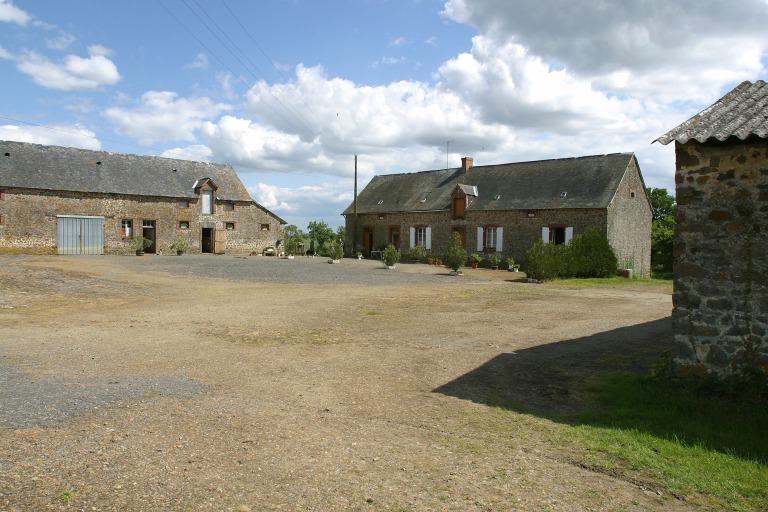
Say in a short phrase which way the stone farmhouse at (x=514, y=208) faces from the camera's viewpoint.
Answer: facing the viewer and to the left of the viewer

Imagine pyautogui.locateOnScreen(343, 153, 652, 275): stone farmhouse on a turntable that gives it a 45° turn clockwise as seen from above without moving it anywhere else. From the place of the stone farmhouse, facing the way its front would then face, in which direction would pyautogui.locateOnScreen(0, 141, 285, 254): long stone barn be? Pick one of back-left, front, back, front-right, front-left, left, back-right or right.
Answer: front

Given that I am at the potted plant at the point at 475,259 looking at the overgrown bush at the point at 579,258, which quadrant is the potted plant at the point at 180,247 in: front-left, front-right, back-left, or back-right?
back-right

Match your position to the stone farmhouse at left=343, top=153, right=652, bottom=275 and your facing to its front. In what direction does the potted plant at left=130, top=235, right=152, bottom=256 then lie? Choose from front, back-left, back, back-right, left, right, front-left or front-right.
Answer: front-right

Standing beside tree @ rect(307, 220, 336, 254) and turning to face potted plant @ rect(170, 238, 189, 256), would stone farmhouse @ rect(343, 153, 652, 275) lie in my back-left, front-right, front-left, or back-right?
back-left

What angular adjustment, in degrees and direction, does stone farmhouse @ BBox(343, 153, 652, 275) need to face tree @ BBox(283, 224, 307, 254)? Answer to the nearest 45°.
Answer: approximately 45° to its right

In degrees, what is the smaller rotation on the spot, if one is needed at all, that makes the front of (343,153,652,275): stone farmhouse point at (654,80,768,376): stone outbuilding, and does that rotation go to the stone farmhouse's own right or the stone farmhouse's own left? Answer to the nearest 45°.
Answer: approximately 45° to the stone farmhouse's own left

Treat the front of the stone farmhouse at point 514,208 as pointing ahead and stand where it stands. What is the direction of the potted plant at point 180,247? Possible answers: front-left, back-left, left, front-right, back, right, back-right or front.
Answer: front-right
